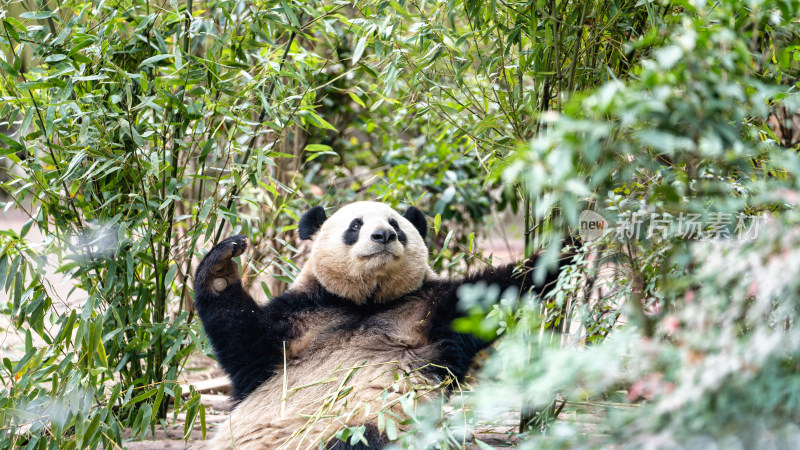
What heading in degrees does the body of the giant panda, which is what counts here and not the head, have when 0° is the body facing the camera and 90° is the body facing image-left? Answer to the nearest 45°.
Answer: approximately 0°
